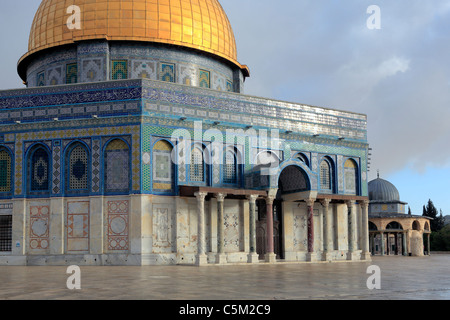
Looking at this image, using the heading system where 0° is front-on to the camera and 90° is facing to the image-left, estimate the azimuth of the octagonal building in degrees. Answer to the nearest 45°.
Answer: approximately 315°
